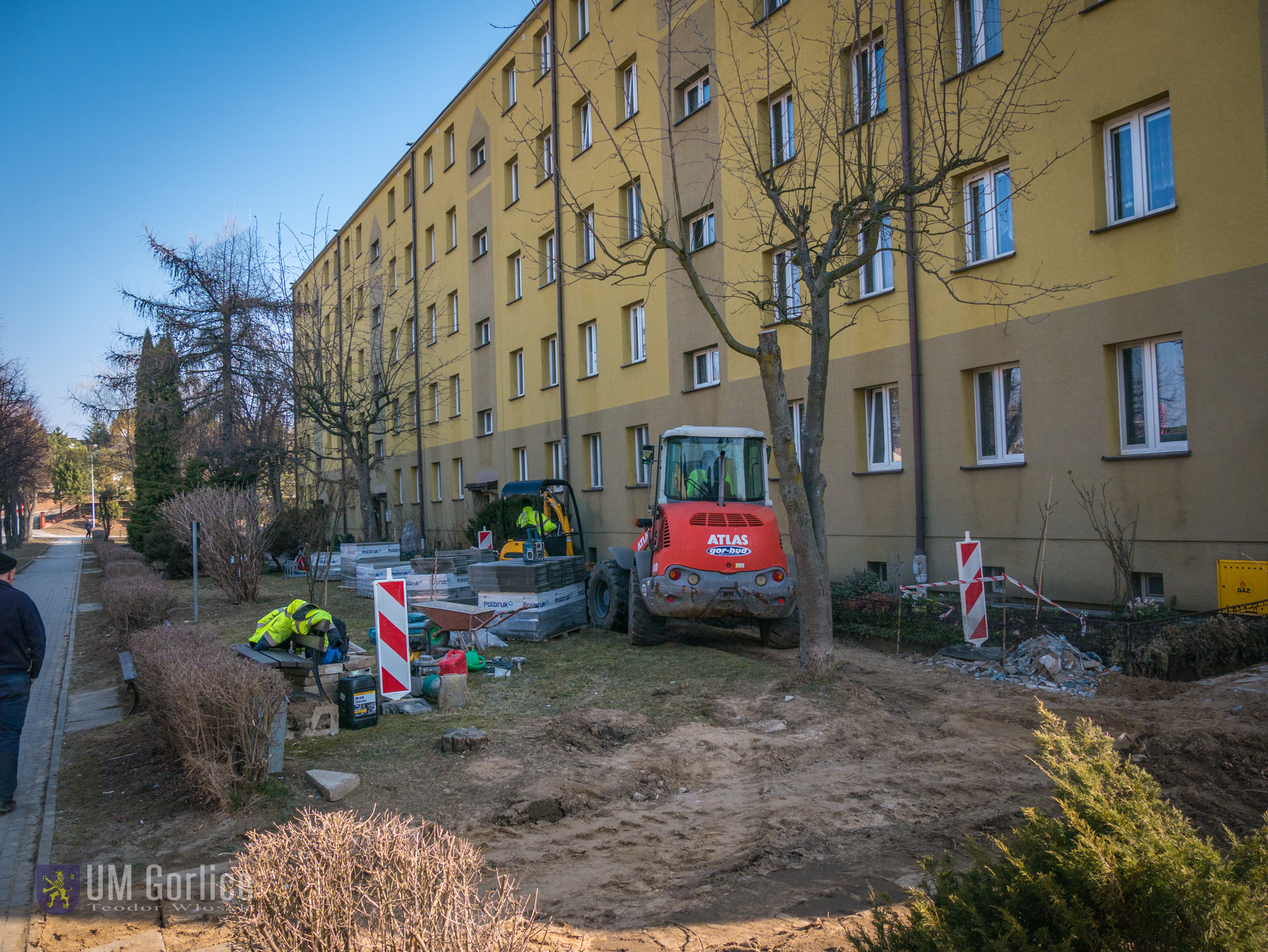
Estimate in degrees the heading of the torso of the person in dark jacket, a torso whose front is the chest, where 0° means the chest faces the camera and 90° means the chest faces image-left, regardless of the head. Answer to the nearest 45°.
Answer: approximately 180°

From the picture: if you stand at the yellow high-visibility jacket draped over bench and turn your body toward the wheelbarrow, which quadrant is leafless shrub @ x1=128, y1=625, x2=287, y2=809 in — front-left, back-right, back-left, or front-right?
back-right

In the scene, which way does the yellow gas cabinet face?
toward the camera

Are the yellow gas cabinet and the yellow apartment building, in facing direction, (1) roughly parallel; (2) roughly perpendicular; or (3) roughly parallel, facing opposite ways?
roughly parallel

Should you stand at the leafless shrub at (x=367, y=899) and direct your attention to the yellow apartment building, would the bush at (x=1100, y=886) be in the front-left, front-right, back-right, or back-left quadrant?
front-right

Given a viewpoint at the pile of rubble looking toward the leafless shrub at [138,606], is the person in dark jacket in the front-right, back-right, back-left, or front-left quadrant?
front-left

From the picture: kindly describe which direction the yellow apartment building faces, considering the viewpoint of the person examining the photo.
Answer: facing the viewer and to the left of the viewer

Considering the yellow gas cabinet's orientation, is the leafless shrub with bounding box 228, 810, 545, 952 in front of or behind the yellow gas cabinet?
in front

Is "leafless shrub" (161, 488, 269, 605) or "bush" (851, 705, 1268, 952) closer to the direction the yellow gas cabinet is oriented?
the bush
